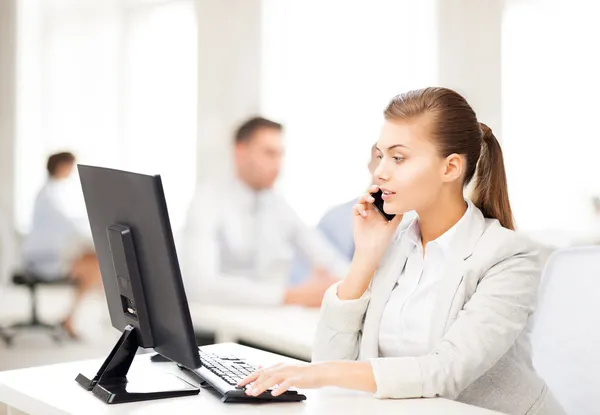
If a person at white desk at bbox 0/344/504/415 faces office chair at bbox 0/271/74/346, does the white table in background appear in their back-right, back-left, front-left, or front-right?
front-right

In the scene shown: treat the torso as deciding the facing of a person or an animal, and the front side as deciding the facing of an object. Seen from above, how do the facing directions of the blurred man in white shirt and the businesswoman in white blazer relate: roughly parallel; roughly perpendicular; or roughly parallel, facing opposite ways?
roughly perpendicular

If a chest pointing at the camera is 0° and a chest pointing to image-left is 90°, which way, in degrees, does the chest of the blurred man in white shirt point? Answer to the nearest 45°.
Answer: approximately 315°

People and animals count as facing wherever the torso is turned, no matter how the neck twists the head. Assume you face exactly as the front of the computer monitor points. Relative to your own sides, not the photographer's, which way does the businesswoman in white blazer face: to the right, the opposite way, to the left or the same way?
the opposite way

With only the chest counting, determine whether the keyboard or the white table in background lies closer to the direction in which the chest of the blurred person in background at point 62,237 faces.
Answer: the white table in background

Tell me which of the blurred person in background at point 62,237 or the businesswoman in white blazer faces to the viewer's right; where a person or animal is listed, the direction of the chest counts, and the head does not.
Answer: the blurred person in background

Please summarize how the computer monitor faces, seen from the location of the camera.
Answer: facing away from the viewer and to the right of the viewer

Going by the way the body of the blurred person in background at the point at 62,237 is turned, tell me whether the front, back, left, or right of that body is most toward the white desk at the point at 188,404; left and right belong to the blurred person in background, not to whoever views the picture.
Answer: right

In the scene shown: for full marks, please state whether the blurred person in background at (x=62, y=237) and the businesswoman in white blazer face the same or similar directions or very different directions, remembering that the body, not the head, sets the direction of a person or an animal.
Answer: very different directions

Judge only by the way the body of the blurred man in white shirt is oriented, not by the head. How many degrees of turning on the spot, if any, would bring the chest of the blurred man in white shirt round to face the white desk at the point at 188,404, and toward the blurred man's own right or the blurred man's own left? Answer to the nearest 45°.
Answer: approximately 45° to the blurred man's own right

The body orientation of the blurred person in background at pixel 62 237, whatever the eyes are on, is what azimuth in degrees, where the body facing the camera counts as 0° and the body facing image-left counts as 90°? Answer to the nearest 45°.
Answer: approximately 270°

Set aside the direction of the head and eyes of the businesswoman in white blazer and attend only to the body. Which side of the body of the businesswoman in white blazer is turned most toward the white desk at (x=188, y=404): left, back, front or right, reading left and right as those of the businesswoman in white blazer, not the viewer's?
front

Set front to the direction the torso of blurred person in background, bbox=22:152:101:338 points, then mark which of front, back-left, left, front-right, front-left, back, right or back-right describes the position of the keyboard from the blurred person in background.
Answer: right
